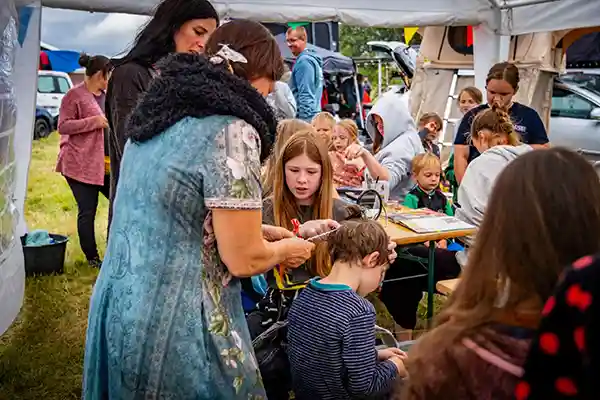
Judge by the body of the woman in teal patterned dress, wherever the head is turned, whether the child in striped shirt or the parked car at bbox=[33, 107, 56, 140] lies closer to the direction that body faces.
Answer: the child in striped shirt

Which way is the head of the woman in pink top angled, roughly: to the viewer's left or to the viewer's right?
to the viewer's right

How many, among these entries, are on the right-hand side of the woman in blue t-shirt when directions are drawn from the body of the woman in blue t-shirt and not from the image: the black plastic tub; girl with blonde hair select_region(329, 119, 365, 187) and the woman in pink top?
3

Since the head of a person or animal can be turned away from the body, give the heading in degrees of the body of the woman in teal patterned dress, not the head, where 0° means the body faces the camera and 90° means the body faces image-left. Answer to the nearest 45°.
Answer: approximately 225°

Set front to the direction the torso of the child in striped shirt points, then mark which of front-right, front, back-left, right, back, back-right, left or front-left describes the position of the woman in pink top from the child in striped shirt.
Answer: left

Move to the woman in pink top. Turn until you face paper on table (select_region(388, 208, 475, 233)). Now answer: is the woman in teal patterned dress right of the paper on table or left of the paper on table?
right

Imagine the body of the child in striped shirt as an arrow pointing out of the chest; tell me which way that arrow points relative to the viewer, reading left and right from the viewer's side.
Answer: facing away from the viewer and to the right of the viewer

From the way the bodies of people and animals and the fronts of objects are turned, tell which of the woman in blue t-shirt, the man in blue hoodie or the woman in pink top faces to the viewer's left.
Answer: the man in blue hoodie

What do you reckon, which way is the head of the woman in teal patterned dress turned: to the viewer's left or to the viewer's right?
to the viewer's right
